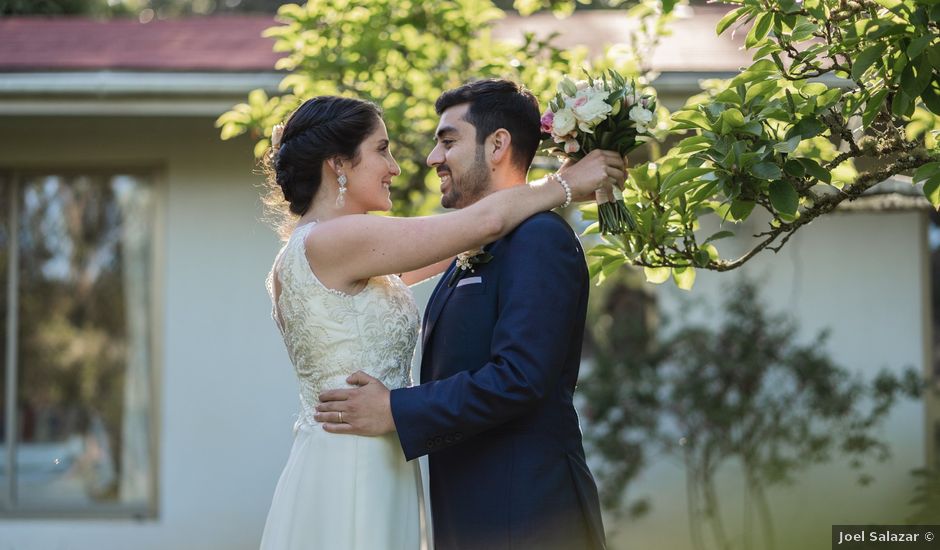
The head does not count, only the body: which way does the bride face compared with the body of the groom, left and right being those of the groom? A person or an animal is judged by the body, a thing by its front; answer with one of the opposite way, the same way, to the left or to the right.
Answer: the opposite way

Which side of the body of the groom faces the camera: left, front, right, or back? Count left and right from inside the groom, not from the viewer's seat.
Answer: left

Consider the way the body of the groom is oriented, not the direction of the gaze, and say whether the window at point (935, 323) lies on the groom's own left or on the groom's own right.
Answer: on the groom's own right

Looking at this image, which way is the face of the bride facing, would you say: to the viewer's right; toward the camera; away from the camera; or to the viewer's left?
to the viewer's right

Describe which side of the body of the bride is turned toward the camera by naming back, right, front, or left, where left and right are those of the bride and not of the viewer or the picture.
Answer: right

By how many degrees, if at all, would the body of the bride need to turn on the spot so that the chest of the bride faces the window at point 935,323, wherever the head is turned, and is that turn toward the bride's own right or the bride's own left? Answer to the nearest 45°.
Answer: approximately 45° to the bride's own left

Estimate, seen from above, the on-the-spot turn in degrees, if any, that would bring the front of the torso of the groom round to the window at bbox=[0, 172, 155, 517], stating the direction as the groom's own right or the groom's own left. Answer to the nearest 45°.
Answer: approximately 45° to the groom's own right

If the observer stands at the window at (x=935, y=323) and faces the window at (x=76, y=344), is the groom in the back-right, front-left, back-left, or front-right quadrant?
front-left

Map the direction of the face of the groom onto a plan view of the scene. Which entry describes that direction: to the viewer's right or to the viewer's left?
to the viewer's left
